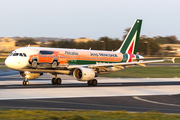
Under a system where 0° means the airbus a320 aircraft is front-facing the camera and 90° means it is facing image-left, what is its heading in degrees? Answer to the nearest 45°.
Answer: approximately 45°
